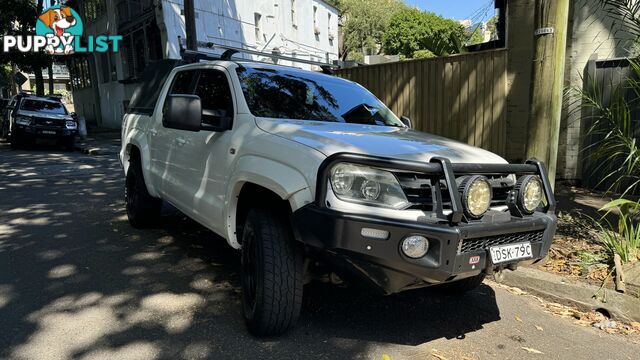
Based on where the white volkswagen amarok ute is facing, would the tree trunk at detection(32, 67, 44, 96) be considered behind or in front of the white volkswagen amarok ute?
behind

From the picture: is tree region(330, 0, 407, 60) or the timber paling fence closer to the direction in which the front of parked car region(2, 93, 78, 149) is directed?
the timber paling fence

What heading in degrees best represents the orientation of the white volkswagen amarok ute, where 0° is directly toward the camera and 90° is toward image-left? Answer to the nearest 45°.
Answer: approximately 315°

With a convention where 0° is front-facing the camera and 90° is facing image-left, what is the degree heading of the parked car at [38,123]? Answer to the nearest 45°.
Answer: approximately 0°

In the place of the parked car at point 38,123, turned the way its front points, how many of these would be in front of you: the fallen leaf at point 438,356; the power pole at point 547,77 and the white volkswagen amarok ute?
3

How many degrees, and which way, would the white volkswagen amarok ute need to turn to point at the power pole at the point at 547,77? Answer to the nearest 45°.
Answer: approximately 90° to its left

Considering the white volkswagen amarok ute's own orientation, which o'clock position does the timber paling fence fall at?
The timber paling fence is roughly at 8 o'clock from the white volkswagen amarok ute.

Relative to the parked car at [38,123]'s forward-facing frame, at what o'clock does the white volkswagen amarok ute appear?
The white volkswagen amarok ute is roughly at 12 o'clock from the parked car.

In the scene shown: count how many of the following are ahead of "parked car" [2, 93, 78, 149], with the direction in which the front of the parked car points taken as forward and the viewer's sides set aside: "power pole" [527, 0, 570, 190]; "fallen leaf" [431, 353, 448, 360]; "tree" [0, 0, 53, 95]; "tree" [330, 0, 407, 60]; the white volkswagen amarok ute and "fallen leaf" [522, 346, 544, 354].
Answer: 4

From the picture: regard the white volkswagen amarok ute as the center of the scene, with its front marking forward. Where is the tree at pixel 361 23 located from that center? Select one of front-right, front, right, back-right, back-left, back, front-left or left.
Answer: back-left

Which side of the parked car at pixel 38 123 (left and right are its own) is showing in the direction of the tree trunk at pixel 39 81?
back
